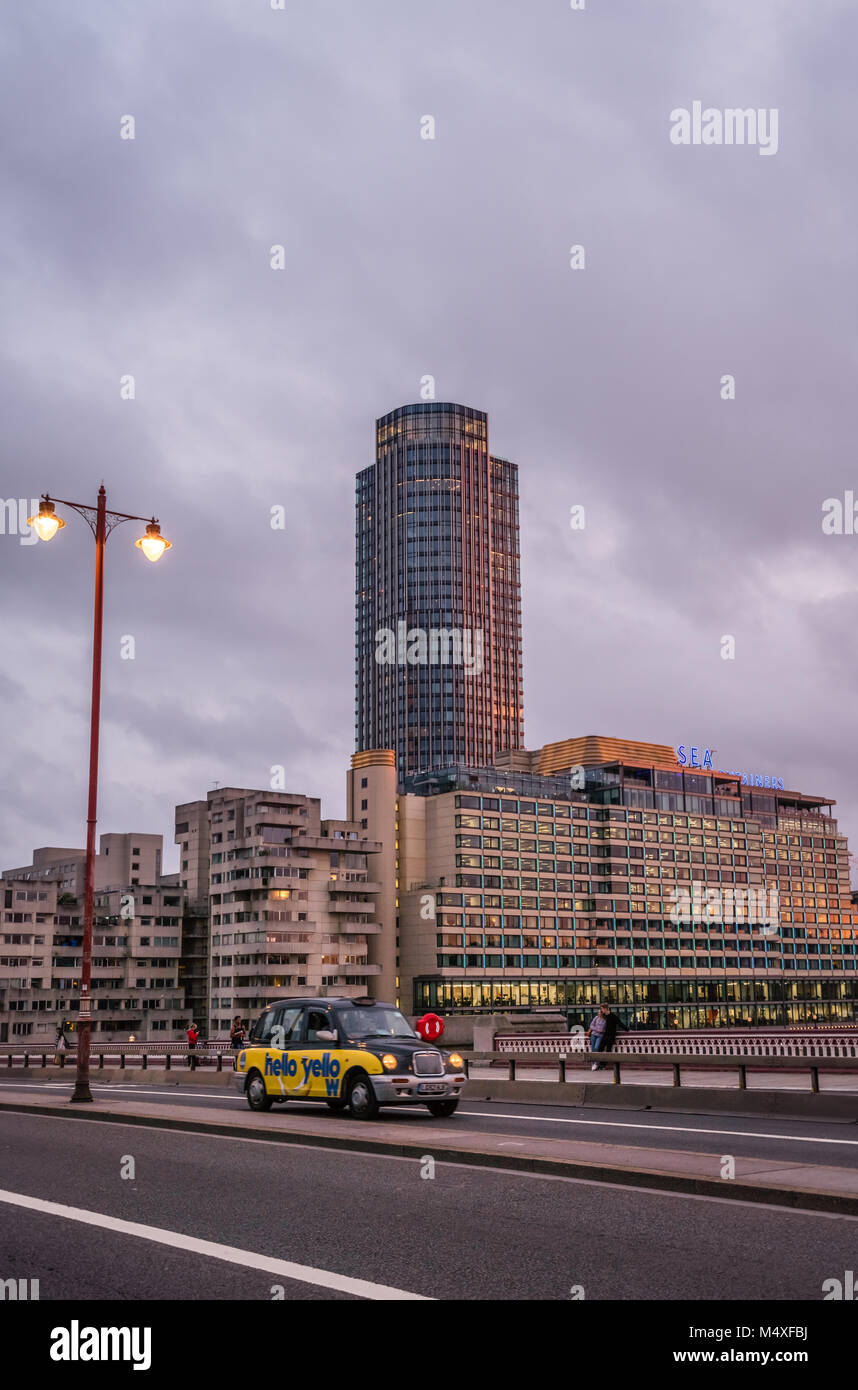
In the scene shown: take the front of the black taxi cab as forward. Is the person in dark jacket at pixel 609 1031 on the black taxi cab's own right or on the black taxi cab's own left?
on the black taxi cab's own left

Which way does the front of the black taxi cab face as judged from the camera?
facing the viewer and to the right of the viewer
